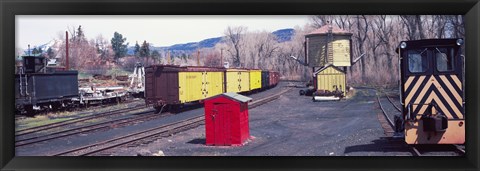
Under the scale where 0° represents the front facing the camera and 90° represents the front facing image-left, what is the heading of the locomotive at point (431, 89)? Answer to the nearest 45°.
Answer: approximately 0°

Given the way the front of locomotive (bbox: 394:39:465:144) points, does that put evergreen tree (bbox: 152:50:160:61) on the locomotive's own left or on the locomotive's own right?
on the locomotive's own right

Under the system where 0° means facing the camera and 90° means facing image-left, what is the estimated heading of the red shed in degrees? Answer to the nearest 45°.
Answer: approximately 0°

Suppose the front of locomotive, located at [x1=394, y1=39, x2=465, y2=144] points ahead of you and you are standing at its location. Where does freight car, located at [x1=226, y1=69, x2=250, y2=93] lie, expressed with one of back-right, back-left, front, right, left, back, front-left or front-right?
right

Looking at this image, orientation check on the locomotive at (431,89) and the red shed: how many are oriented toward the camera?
2

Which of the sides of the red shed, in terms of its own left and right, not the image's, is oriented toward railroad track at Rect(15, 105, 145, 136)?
right

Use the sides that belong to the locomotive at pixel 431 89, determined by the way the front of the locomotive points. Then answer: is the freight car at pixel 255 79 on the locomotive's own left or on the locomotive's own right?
on the locomotive's own right

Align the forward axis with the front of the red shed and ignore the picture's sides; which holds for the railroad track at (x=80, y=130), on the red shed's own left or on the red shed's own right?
on the red shed's own right
